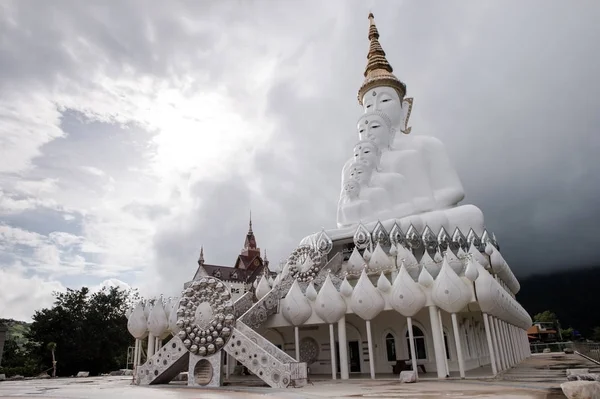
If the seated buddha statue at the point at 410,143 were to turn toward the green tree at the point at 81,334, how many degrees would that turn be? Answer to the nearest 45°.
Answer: approximately 45° to its right

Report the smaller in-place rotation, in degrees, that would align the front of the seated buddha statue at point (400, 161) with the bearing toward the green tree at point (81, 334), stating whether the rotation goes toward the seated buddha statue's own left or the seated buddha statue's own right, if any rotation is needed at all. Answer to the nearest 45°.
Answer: approximately 45° to the seated buddha statue's own right

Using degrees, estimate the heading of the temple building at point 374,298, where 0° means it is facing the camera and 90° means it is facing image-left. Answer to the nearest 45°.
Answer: approximately 45°

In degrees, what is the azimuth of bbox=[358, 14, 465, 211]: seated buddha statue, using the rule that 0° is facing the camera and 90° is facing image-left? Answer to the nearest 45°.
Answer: approximately 45°

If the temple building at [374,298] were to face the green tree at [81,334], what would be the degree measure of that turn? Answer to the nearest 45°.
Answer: approximately 90° to its right
